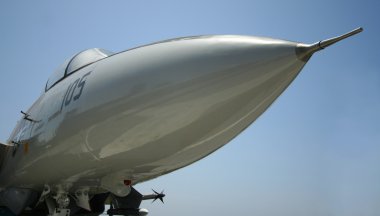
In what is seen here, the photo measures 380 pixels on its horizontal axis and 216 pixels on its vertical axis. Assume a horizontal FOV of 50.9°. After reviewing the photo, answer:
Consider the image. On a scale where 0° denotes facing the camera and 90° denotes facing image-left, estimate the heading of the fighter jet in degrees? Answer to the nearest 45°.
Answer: approximately 315°
